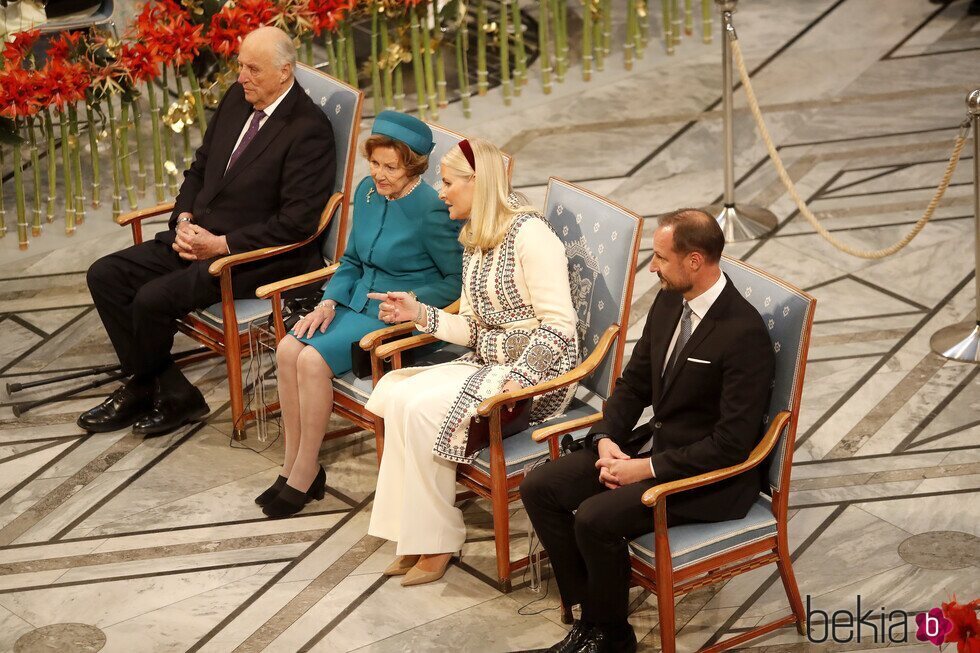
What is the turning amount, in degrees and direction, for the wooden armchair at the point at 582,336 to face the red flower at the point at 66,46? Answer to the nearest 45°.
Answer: approximately 90° to its right

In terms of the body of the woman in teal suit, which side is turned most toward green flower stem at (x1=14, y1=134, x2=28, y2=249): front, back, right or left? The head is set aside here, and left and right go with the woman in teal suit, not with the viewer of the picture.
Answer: right

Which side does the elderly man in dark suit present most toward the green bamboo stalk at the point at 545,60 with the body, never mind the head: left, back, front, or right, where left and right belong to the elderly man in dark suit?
back

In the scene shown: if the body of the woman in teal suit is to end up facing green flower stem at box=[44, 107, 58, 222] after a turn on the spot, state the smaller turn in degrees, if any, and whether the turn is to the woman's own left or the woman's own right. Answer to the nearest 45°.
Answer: approximately 90° to the woman's own right

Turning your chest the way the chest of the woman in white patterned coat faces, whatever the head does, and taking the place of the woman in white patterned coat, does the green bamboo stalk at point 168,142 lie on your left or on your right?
on your right

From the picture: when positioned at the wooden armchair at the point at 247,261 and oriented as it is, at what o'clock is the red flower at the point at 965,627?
The red flower is roughly at 10 o'clock from the wooden armchair.

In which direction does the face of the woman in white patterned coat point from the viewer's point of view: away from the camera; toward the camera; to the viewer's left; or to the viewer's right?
to the viewer's left

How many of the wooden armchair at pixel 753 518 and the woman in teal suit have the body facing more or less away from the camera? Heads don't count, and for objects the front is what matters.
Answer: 0

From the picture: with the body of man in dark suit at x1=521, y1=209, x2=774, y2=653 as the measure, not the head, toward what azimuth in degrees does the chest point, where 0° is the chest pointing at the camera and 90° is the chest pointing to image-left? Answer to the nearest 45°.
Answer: approximately 45°

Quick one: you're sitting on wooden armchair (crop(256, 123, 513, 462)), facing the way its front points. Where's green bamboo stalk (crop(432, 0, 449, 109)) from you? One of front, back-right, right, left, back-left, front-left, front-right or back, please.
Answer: back-right

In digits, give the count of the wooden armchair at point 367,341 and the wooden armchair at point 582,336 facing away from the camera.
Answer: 0

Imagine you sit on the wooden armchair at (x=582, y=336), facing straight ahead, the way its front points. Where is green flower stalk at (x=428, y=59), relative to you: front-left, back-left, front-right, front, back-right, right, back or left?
back-right

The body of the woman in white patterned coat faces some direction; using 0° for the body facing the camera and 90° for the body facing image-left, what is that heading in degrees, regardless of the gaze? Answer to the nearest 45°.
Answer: approximately 45°

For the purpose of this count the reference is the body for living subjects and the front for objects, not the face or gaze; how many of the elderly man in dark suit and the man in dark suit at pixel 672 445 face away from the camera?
0
